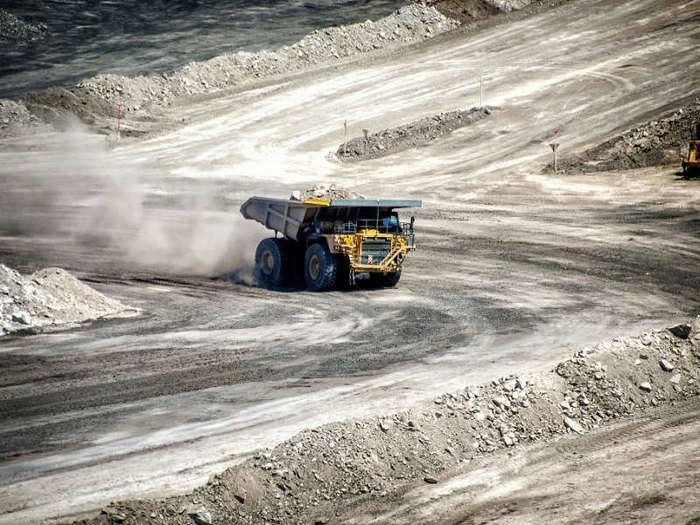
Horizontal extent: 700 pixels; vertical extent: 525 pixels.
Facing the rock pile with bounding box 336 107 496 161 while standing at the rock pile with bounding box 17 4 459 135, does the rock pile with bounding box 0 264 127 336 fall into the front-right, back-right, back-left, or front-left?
front-right

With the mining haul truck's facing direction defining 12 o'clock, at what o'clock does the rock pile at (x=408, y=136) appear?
The rock pile is roughly at 8 o'clock from the mining haul truck.

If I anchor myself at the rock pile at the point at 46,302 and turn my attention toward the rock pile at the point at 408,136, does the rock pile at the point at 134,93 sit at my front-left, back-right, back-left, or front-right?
front-left

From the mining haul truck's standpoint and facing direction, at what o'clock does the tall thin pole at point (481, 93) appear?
The tall thin pole is roughly at 8 o'clock from the mining haul truck.

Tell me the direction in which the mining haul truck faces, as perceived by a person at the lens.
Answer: facing the viewer and to the right of the viewer

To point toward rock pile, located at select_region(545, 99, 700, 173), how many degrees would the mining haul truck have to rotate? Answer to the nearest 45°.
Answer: approximately 90° to its left

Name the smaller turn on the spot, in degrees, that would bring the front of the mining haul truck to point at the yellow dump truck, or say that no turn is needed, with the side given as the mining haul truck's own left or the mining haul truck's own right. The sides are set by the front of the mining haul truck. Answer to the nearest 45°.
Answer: approximately 90° to the mining haul truck's own left
